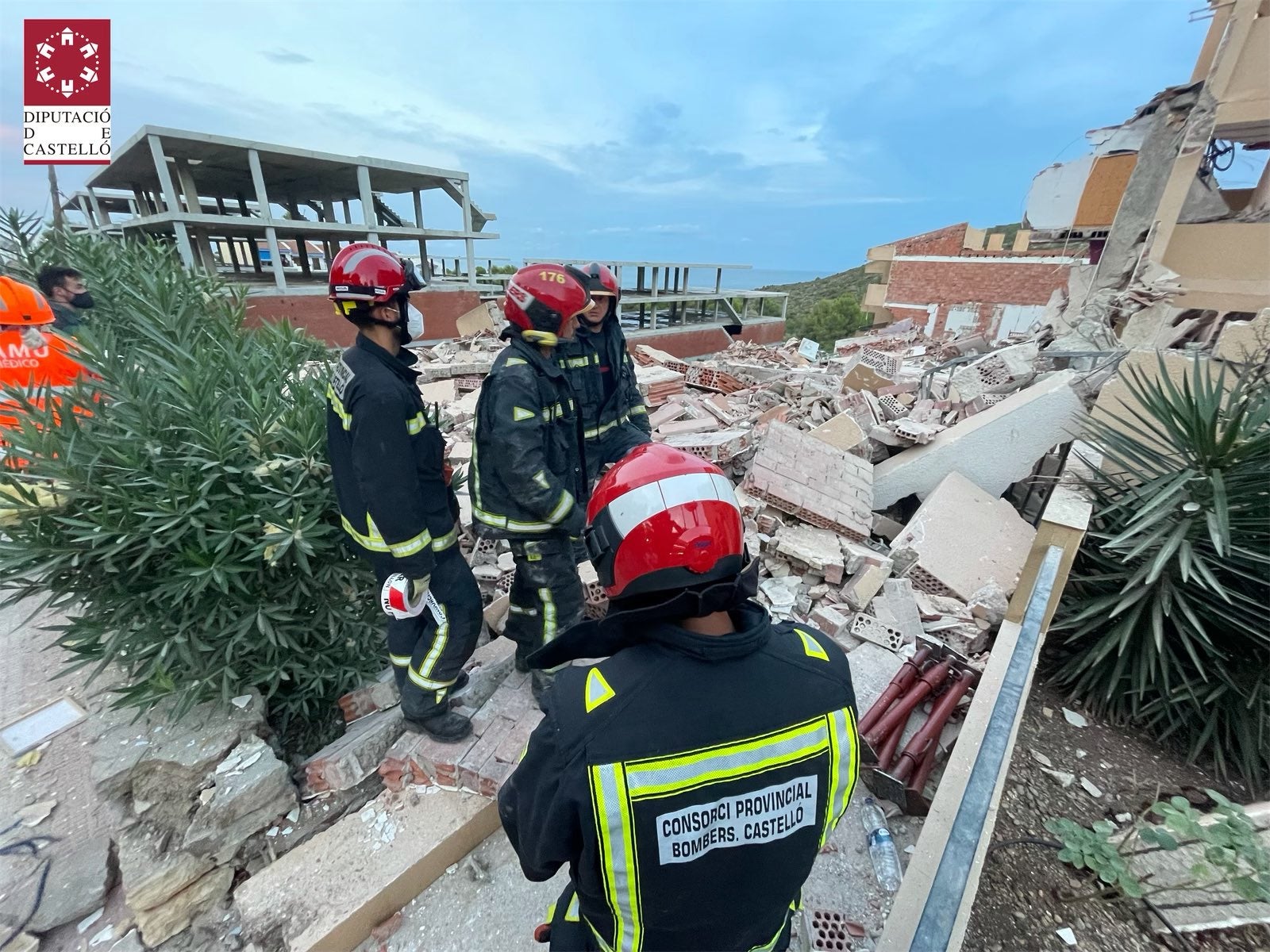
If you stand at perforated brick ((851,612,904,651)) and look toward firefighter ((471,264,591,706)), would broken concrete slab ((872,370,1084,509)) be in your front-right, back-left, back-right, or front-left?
back-right

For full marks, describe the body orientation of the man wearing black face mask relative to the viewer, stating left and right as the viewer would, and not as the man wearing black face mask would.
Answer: facing to the right of the viewer

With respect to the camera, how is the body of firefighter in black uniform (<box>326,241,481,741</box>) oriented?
to the viewer's right

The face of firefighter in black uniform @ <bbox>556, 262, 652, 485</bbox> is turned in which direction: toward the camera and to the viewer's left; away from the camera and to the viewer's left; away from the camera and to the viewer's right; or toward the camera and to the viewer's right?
toward the camera and to the viewer's left
